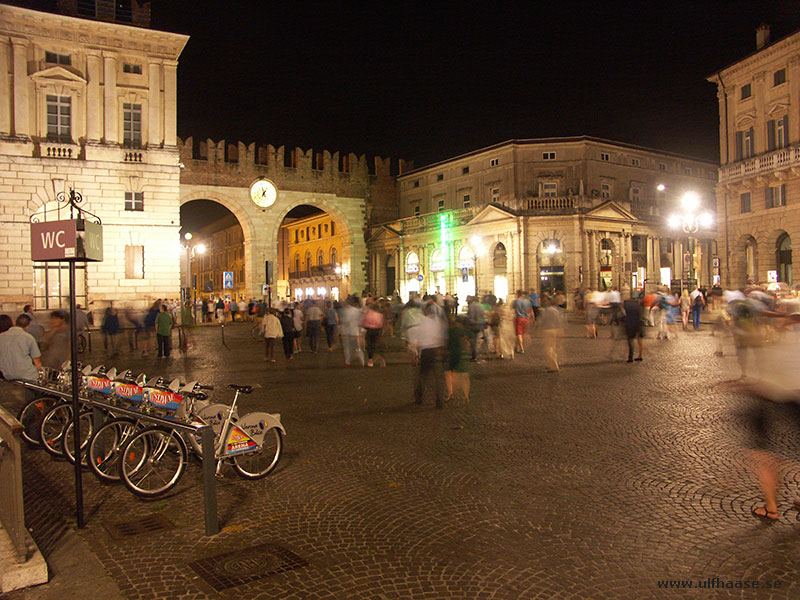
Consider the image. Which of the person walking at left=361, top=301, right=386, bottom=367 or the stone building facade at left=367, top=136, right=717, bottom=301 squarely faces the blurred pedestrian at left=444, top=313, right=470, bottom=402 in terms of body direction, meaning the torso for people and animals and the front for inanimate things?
the stone building facade

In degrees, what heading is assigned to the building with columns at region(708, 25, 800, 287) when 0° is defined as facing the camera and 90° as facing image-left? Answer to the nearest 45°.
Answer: approximately 45°

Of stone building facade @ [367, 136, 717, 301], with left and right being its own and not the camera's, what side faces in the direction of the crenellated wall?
right

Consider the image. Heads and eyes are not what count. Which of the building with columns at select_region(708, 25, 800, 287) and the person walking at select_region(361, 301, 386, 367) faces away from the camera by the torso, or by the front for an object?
the person walking

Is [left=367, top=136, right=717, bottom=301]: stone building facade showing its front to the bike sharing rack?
yes

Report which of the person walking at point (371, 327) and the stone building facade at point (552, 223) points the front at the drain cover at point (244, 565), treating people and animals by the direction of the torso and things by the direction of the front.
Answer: the stone building facade

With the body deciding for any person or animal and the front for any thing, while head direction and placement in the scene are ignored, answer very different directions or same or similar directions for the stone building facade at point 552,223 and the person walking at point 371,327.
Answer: very different directions

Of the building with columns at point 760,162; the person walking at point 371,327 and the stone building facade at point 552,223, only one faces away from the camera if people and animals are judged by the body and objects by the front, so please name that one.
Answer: the person walking

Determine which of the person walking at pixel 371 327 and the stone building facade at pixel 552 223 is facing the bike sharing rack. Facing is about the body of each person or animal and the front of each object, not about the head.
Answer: the stone building facade

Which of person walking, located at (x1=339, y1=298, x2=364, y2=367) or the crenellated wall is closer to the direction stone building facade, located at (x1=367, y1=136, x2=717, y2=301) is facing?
the person walking

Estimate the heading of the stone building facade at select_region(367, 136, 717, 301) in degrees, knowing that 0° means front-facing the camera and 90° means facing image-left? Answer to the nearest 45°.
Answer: approximately 0°

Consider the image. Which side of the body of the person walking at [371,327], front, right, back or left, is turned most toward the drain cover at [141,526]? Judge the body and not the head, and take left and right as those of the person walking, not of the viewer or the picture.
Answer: back

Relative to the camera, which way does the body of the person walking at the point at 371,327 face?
away from the camera

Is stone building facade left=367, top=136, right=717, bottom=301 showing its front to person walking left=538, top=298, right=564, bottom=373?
yes

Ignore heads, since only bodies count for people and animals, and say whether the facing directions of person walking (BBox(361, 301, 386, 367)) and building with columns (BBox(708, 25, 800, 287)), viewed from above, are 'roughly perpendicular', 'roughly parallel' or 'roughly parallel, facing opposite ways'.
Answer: roughly perpendicular
